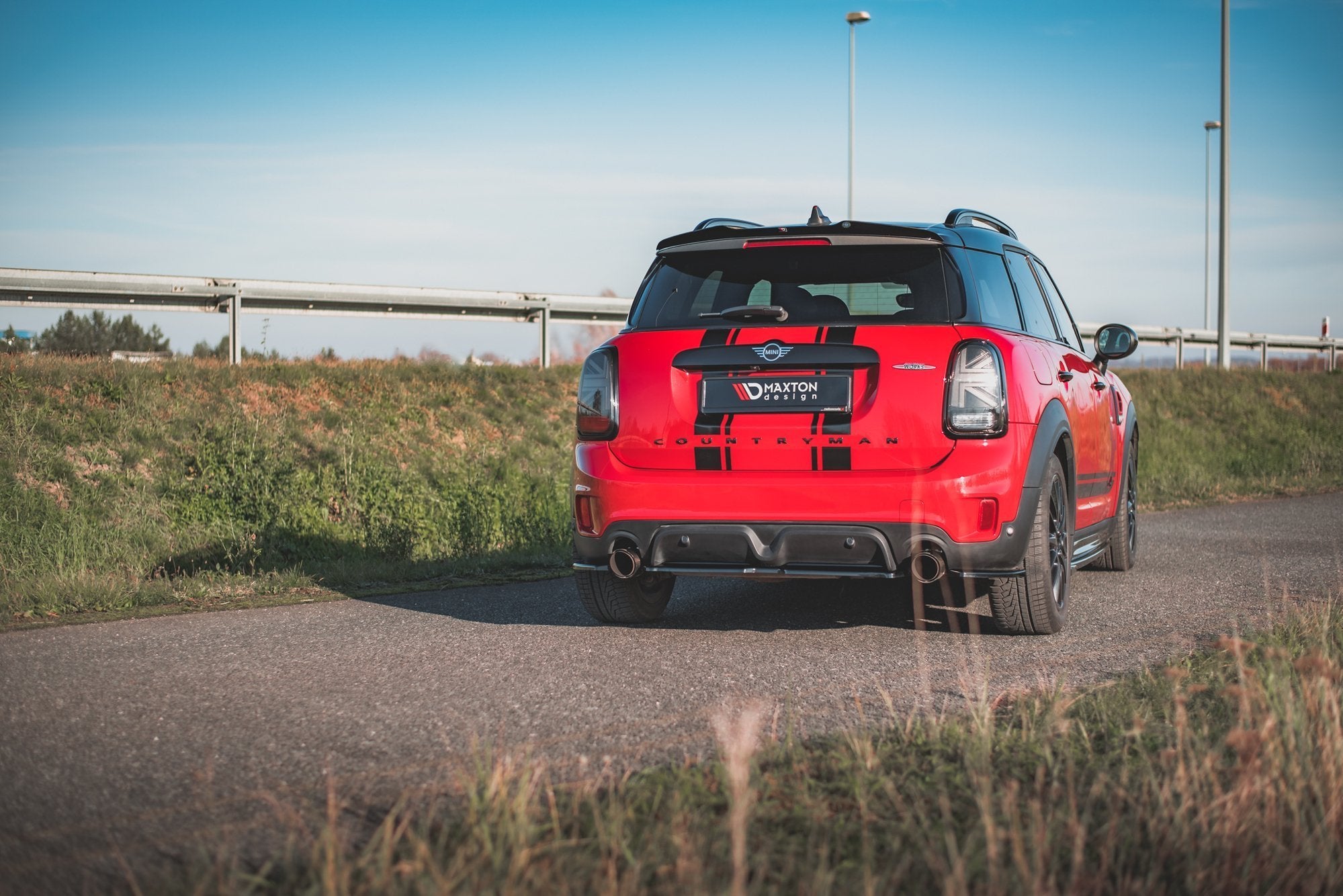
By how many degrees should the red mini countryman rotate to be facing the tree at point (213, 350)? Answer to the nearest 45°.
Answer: approximately 45° to its left

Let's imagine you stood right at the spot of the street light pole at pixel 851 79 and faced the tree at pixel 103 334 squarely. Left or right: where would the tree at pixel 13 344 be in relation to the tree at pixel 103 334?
left

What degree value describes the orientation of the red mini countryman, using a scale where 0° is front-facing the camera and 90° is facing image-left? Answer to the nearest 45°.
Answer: approximately 180°

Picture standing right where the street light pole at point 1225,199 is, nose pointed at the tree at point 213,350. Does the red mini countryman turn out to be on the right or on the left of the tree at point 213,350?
left

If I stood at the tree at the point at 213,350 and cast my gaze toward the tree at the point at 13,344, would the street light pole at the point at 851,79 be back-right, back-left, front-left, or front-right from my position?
back-left

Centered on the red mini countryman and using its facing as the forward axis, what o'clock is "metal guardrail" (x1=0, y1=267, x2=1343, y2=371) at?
The metal guardrail is roughly at 11 o'clock from the red mini countryman.

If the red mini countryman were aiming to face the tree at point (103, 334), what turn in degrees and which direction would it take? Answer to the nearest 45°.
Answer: approximately 45° to its left

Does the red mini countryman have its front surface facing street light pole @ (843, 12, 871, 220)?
yes
